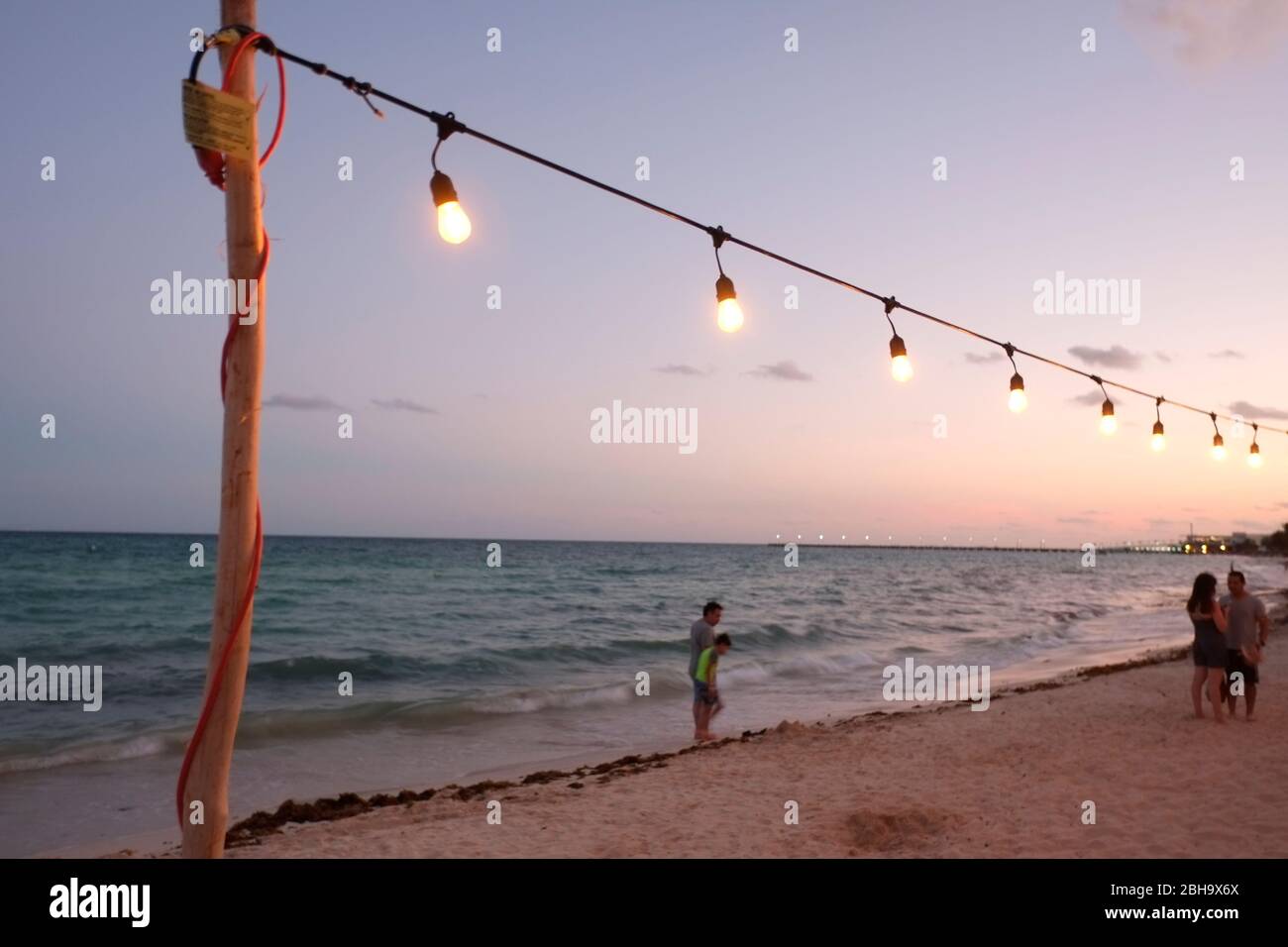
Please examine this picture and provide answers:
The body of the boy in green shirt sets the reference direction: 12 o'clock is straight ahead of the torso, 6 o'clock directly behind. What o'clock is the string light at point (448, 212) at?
The string light is roughly at 3 o'clock from the boy in green shirt.

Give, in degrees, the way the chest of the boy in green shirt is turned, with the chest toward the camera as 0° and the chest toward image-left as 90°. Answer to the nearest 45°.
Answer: approximately 270°

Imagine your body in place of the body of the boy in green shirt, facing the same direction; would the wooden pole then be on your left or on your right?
on your right

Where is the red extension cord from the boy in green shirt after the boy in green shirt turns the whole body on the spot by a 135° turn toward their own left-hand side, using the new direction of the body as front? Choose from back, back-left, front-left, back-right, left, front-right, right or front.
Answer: back-left

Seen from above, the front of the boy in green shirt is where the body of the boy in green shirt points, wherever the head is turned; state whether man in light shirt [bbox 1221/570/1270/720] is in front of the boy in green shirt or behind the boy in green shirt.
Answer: in front

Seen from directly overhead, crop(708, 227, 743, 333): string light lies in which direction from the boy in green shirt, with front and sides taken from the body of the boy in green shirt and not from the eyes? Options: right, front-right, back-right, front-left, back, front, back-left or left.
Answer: right

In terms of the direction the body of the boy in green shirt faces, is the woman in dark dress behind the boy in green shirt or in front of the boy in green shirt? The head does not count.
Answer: in front

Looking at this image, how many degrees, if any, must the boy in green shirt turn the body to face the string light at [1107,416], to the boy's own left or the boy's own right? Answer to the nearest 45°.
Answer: approximately 45° to the boy's own right

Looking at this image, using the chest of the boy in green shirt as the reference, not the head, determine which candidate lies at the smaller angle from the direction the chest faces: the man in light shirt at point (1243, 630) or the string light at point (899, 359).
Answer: the man in light shirt
